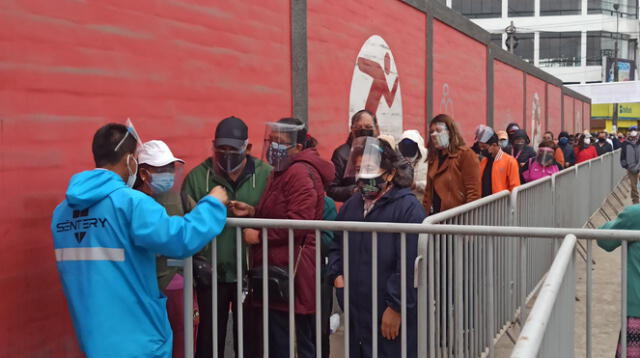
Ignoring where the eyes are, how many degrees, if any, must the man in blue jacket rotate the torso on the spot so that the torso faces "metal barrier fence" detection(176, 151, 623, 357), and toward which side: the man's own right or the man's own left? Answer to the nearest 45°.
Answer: approximately 45° to the man's own right

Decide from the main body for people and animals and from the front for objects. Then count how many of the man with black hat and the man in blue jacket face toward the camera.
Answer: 1

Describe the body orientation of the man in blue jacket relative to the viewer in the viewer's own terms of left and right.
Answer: facing away from the viewer and to the right of the viewer

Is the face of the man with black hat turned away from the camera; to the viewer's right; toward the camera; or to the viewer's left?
toward the camera

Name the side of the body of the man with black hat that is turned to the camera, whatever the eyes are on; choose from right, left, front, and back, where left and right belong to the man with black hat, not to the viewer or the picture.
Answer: front

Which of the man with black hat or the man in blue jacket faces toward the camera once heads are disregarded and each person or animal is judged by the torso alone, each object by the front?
the man with black hat

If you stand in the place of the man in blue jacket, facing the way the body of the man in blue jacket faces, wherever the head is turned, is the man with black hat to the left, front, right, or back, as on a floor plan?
front
